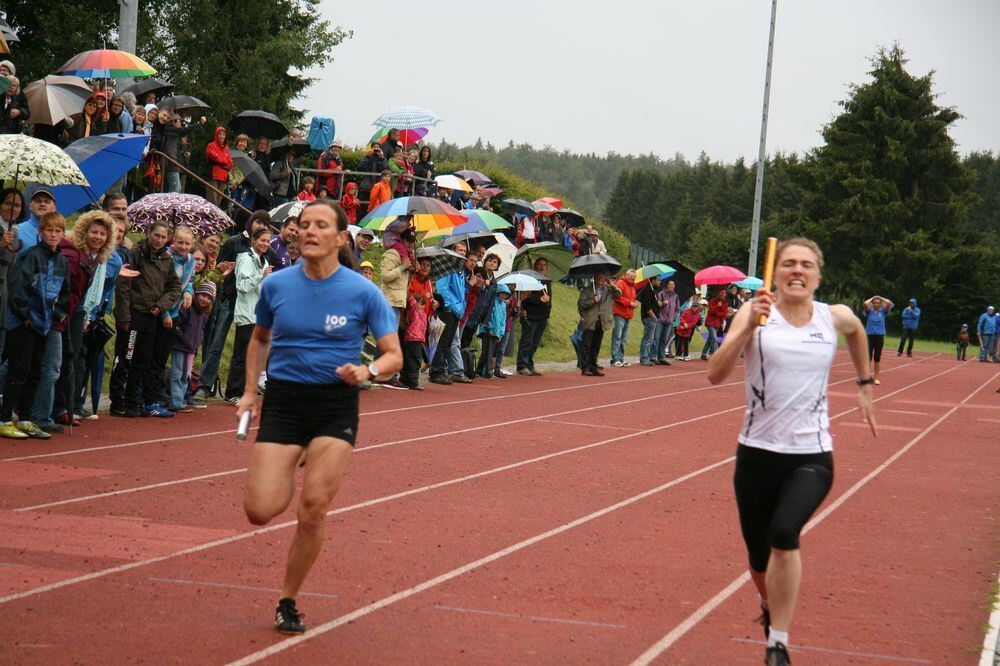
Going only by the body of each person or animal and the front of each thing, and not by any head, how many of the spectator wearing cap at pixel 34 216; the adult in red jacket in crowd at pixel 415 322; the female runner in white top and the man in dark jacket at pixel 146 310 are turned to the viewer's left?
0

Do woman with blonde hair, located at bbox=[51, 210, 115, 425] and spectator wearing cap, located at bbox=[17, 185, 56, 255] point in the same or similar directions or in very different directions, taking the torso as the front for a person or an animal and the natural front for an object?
same or similar directions

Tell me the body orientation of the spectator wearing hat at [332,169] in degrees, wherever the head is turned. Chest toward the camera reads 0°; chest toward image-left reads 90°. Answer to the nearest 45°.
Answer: approximately 315°

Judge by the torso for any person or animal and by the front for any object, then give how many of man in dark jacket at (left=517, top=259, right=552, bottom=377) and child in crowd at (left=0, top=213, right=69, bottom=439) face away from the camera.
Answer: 0

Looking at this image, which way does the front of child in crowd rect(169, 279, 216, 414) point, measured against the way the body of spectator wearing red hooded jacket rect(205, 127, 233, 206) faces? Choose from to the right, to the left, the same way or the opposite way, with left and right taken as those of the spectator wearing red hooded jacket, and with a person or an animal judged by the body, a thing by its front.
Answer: the same way

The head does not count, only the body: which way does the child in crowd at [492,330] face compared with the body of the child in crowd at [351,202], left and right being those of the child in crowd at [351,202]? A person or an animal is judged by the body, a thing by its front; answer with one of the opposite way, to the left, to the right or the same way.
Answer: the same way

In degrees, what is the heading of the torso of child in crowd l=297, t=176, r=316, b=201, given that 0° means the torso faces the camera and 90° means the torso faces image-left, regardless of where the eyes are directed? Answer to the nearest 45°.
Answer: approximately 315°

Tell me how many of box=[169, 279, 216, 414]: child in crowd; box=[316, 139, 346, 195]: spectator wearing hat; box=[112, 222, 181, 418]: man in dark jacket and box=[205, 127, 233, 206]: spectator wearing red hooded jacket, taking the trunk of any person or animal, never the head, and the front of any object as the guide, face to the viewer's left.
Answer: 0

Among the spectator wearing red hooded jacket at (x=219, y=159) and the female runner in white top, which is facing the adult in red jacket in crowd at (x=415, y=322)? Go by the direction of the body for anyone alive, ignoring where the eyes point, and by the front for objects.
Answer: the spectator wearing red hooded jacket

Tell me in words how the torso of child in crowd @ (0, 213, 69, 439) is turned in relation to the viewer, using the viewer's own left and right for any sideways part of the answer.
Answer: facing the viewer and to the right of the viewer

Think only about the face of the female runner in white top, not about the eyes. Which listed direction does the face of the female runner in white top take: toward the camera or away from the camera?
toward the camera

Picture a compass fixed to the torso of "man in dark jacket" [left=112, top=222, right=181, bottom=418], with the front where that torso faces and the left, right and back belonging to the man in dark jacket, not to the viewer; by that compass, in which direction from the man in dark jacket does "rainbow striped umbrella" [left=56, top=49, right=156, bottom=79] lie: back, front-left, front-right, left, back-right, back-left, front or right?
back-left

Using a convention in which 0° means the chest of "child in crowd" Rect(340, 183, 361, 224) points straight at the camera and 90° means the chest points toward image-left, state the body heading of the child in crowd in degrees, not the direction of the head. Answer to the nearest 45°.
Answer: approximately 315°

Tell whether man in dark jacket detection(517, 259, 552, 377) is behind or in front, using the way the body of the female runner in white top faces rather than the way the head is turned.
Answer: behind

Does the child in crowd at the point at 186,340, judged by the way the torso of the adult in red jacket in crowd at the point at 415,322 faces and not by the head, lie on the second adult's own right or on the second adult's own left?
on the second adult's own right

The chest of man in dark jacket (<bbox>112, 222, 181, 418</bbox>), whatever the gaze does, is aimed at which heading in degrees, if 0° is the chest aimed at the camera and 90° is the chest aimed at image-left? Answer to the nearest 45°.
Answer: approximately 315°

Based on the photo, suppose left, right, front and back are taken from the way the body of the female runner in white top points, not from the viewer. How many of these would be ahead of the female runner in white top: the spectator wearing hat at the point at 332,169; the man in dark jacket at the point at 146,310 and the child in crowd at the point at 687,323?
0

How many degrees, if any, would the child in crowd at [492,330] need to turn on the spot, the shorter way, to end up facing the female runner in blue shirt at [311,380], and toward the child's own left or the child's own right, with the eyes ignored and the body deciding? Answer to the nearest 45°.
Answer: approximately 45° to the child's own right

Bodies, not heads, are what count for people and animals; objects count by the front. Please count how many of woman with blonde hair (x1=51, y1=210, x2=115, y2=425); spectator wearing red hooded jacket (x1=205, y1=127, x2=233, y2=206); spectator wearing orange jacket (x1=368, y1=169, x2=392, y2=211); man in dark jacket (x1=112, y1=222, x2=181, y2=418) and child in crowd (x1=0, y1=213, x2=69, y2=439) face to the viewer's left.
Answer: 0

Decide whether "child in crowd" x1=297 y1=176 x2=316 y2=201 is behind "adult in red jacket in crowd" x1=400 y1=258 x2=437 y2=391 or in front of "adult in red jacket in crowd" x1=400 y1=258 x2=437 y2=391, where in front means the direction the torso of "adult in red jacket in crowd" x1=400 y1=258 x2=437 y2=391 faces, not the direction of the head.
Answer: behind

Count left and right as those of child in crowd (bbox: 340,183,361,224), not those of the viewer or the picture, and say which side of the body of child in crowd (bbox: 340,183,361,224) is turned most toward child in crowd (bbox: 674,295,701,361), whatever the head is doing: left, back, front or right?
left
